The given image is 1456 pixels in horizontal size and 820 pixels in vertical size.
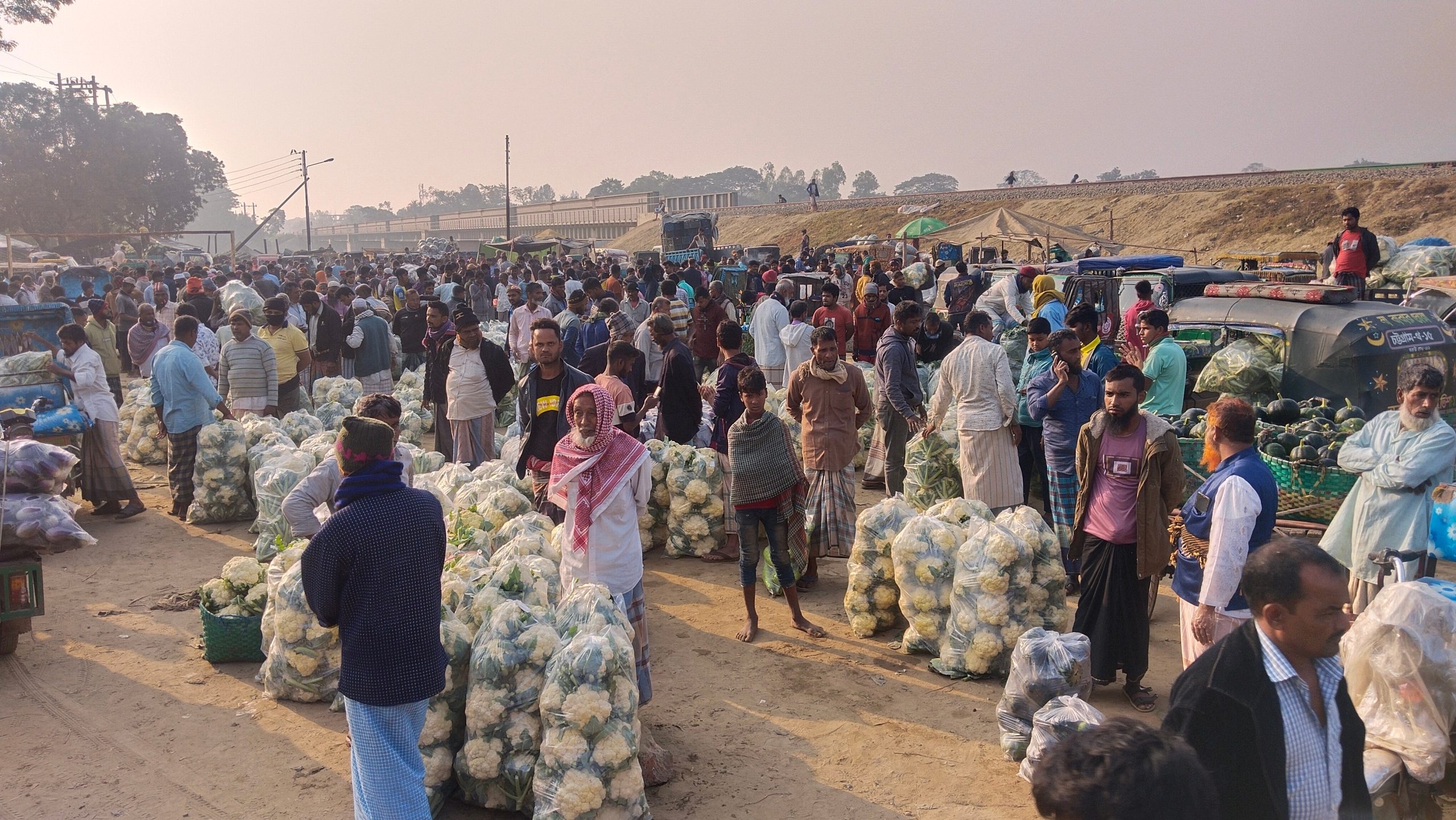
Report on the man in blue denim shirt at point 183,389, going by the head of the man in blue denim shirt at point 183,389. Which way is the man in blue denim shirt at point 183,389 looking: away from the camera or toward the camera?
away from the camera

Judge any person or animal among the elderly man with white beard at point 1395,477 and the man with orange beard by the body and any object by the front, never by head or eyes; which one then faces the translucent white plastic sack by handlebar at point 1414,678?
the elderly man with white beard

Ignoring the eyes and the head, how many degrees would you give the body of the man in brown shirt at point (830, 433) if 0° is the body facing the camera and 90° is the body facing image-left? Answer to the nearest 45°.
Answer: approximately 0°

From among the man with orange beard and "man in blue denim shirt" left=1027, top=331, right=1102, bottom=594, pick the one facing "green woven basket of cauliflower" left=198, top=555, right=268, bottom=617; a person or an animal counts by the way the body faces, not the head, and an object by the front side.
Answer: the man with orange beard

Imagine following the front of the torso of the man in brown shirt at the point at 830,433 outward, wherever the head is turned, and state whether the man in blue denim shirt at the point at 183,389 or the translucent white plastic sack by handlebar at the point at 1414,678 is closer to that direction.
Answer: the translucent white plastic sack by handlebar

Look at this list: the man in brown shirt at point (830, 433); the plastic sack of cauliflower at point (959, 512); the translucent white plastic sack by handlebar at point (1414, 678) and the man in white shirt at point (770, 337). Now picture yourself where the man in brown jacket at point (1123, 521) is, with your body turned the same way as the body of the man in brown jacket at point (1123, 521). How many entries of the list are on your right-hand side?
3

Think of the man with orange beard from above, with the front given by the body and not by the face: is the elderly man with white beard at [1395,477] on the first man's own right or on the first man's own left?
on the first man's own right

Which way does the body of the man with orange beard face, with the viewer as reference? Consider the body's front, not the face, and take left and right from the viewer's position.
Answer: facing to the left of the viewer

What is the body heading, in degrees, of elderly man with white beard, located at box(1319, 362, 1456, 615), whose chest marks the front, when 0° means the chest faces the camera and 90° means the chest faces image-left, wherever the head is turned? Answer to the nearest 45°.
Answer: approximately 0°

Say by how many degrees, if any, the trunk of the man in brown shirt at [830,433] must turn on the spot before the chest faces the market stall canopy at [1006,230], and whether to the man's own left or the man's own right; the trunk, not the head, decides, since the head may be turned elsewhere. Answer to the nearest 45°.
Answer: approximately 180°

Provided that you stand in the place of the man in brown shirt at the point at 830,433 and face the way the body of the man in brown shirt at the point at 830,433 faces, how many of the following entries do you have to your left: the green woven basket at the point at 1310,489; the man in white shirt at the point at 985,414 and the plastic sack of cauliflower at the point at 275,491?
2
